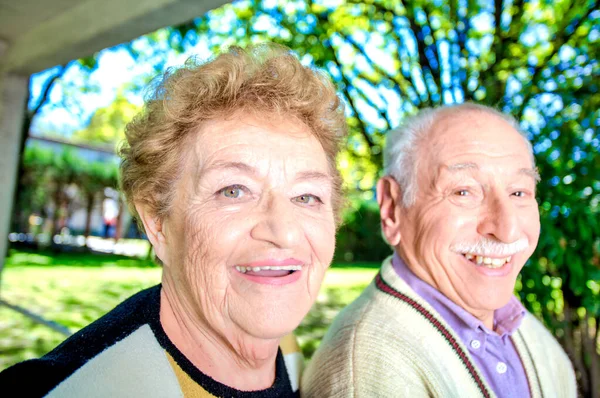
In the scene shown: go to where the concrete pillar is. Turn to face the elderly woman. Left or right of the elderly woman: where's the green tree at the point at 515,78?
left

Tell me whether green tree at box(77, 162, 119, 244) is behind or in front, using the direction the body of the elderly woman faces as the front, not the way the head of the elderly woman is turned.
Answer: behind

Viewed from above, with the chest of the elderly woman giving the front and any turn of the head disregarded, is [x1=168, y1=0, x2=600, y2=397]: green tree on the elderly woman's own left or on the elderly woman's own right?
on the elderly woman's own left

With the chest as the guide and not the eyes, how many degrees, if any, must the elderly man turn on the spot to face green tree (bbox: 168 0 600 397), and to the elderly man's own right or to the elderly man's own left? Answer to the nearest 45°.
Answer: approximately 135° to the elderly man's own left

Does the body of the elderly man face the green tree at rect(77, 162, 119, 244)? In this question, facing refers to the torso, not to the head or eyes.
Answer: no

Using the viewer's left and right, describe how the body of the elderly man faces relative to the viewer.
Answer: facing the viewer and to the right of the viewer

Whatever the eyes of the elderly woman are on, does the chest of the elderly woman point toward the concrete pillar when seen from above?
no

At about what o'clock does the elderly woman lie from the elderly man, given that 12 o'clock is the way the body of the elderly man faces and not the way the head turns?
The elderly woman is roughly at 3 o'clock from the elderly man.

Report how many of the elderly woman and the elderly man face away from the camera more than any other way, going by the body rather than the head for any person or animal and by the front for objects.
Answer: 0

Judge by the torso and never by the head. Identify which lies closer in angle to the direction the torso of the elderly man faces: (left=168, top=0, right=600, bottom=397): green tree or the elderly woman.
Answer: the elderly woman

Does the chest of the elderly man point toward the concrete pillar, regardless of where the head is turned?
no
